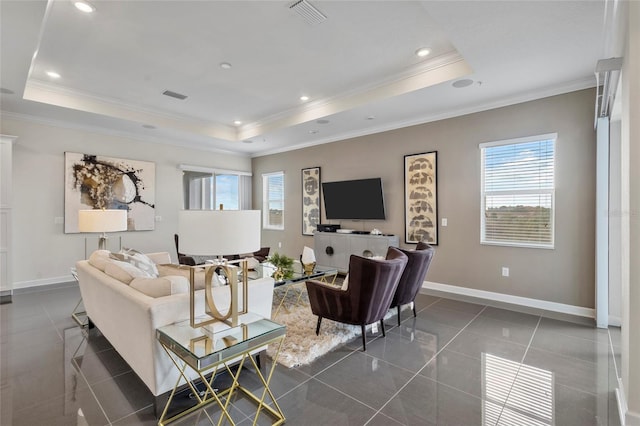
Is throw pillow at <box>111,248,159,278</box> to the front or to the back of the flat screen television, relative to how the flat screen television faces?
to the front

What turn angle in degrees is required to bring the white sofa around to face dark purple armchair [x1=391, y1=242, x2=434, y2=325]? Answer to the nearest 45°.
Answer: approximately 45° to its right

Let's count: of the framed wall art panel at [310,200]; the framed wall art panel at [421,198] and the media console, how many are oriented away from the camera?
0

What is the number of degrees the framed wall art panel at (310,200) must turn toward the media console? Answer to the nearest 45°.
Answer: approximately 90° to its left

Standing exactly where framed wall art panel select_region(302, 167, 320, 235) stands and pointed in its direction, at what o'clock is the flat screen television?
The flat screen television is roughly at 9 o'clock from the framed wall art panel.

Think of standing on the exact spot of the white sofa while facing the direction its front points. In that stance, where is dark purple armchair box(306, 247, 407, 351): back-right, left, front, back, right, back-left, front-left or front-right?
front-right

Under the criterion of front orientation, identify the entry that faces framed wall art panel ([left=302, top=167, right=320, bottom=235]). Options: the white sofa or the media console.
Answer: the white sofa

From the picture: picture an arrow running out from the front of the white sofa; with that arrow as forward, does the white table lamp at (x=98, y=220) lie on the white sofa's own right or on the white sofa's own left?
on the white sofa's own left

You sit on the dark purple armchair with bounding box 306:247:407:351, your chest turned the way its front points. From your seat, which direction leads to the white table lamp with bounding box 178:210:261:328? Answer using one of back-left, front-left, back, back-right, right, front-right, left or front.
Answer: left

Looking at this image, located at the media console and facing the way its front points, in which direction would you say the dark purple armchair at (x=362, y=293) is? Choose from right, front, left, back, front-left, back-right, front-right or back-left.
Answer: front-left

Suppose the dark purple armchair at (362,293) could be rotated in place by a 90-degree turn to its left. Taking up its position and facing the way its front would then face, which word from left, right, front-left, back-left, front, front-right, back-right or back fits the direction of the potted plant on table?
right

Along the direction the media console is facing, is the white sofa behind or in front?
in front

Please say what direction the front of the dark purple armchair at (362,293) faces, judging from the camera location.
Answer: facing away from the viewer and to the left of the viewer
